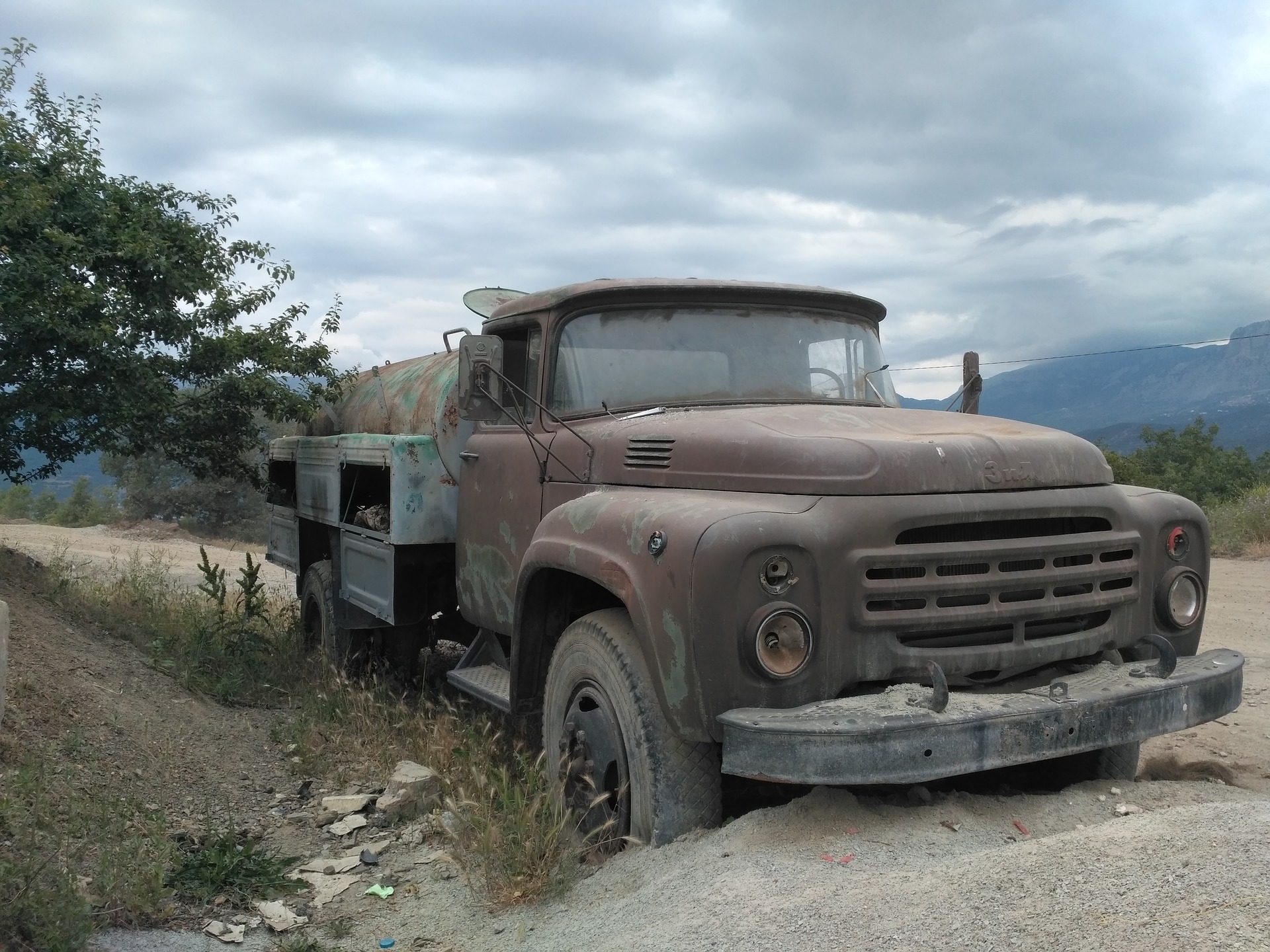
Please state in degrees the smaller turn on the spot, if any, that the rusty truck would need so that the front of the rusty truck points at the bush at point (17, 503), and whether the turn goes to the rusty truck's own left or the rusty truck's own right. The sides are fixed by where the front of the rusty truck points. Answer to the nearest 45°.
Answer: approximately 180°

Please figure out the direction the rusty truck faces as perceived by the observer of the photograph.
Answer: facing the viewer and to the right of the viewer

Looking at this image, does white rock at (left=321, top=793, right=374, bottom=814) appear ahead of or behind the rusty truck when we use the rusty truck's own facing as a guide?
behind

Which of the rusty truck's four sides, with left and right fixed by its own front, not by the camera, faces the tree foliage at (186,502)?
back

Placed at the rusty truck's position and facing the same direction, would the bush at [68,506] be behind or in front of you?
behind

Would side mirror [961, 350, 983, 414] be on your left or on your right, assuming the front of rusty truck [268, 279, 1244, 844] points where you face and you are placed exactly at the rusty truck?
on your left

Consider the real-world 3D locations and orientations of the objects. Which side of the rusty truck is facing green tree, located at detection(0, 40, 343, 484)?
back
